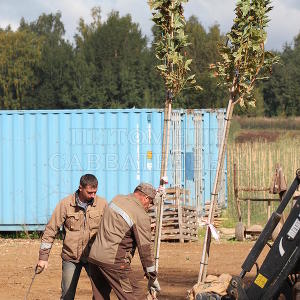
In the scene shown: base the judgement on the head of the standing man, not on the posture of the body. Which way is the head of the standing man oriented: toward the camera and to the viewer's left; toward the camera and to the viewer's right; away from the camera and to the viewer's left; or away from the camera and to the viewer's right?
toward the camera and to the viewer's right

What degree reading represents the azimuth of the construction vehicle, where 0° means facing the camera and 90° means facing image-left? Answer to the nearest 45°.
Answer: approximately 90°

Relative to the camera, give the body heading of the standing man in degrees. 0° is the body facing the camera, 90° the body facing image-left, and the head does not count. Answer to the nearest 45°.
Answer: approximately 315°

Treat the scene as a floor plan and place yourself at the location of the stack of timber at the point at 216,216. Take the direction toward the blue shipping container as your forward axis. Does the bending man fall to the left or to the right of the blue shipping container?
left

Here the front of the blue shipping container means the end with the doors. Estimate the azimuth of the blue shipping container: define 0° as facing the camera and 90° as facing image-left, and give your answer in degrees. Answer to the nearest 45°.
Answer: approximately 315°

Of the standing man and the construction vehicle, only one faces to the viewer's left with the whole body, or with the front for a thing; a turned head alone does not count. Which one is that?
the construction vehicle

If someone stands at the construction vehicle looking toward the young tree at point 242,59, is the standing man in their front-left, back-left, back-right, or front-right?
front-left

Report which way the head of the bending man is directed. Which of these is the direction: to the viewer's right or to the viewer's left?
to the viewer's right

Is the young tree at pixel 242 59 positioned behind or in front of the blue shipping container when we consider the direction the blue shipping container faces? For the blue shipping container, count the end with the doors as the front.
in front

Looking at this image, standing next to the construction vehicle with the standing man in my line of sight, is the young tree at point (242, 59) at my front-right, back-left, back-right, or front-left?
front-right

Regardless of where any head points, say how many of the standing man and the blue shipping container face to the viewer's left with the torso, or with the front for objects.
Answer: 0

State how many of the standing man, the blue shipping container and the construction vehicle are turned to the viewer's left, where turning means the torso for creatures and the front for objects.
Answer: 1

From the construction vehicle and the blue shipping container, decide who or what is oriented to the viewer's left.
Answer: the construction vehicle
